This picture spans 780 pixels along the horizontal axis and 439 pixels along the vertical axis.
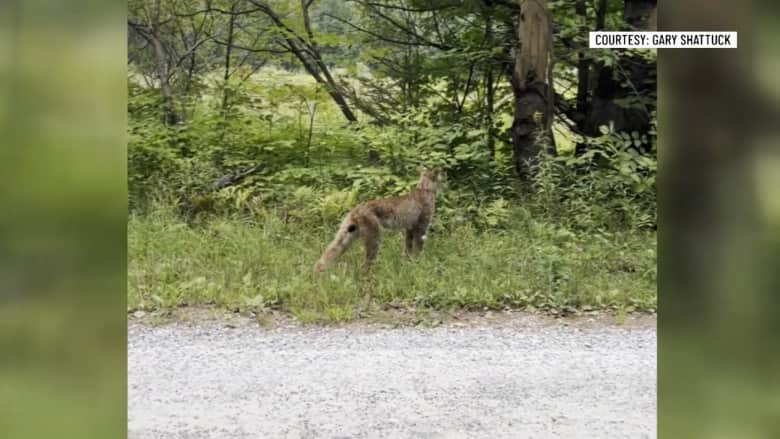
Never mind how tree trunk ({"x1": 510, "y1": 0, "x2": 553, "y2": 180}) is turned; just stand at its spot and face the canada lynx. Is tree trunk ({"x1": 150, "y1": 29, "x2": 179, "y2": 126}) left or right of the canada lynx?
right

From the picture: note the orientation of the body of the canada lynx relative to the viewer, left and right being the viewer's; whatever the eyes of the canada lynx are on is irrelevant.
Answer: facing away from the viewer and to the right of the viewer

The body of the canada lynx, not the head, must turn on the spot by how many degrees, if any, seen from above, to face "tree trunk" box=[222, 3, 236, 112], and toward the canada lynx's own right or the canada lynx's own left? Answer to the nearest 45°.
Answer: approximately 90° to the canada lynx's own left

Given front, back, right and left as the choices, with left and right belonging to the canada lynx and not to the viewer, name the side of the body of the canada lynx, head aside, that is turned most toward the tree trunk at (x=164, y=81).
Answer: left

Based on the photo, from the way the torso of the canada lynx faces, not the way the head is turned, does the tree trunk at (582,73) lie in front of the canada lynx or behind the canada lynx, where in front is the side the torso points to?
in front

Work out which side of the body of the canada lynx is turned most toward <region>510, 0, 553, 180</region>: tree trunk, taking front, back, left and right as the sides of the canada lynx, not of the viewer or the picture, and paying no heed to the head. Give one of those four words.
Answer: front
